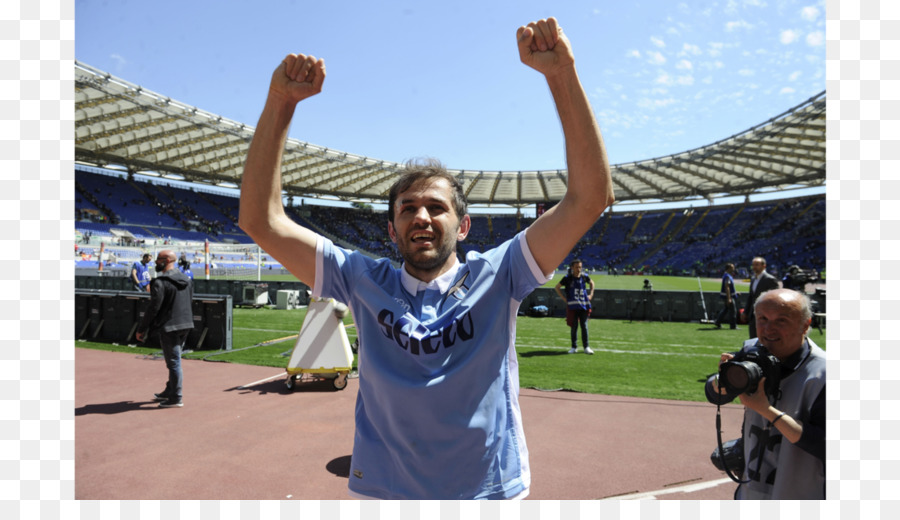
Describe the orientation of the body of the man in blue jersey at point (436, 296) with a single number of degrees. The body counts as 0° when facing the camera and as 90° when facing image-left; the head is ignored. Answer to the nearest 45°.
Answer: approximately 0°

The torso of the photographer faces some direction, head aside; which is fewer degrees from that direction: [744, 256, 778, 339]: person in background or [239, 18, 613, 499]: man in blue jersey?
the man in blue jersey

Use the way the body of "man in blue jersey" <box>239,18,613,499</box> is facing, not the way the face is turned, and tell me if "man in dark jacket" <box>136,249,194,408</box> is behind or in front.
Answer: behind

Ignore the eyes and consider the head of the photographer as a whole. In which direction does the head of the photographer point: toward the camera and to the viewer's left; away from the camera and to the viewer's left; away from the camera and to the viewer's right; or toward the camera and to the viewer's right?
toward the camera and to the viewer's left

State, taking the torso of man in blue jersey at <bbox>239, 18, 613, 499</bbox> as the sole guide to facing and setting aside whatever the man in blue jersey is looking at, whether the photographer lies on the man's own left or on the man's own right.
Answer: on the man's own left

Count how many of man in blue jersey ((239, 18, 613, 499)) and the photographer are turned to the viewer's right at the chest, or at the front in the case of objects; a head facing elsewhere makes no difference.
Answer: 0

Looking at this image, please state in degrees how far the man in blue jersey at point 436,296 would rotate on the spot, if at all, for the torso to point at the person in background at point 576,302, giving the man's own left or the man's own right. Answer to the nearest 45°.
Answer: approximately 180°

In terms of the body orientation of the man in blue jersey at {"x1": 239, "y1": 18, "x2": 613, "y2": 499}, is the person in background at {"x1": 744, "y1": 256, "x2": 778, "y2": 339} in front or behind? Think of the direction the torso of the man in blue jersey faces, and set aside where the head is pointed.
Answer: behind

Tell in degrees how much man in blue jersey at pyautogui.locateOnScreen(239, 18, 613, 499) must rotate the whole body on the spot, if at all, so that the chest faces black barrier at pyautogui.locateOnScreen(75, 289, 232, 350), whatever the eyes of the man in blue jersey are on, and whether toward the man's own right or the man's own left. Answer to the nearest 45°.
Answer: approximately 135° to the man's own right
